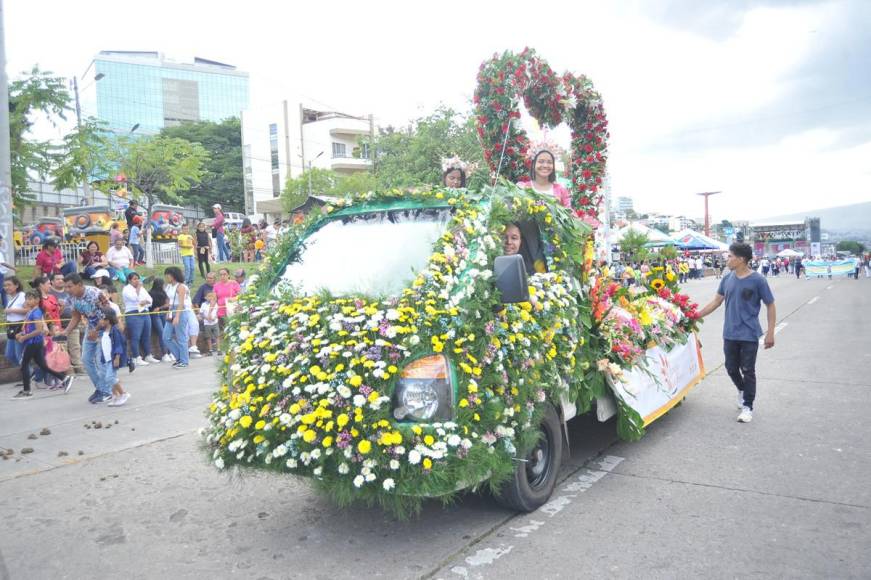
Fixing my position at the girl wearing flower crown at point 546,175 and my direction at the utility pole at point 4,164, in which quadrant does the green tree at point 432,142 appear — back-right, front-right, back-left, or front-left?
front-right

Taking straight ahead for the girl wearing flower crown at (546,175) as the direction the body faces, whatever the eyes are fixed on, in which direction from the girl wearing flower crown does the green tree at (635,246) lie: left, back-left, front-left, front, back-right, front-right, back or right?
back-left

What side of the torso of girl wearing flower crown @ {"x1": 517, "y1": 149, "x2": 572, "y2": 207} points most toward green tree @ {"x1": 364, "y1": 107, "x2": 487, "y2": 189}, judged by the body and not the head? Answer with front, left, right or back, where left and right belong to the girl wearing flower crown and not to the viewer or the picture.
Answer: back

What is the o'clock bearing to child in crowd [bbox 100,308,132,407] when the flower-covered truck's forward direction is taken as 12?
The child in crowd is roughly at 3 o'clock from the flower-covered truck.

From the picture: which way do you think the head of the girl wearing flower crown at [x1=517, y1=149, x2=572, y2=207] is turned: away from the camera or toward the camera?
toward the camera

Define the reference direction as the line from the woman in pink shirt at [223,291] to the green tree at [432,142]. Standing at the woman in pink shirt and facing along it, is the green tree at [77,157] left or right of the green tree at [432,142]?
left

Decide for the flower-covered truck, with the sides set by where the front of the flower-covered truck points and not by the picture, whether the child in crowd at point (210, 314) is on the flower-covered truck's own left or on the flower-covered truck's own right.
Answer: on the flower-covered truck's own right

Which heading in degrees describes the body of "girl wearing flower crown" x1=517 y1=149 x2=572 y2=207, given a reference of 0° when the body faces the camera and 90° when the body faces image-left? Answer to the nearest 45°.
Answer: approximately 0°

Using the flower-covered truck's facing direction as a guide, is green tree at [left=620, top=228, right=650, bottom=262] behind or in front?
behind

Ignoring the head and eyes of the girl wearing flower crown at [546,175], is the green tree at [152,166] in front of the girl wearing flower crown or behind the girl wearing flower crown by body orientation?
behind

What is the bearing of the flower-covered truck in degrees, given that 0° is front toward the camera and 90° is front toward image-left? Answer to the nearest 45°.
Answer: approximately 45°

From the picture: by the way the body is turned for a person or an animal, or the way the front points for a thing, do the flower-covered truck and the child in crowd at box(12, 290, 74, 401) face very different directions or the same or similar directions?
same or similar directions
